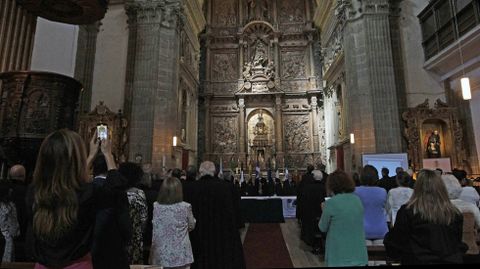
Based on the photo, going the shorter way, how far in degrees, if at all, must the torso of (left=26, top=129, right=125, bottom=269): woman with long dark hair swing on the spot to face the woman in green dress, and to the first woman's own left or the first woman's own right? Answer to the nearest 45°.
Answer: approximately 45° to the first woman's own right

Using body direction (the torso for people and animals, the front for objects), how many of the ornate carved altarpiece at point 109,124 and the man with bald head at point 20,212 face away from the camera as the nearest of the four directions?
1

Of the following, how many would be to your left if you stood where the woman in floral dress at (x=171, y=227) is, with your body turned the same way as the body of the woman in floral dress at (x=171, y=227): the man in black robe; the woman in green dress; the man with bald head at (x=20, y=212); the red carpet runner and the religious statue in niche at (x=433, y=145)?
1

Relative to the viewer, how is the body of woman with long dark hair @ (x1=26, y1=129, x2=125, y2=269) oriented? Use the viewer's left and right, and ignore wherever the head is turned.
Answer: facing away from the viewer and to the right of the viewer

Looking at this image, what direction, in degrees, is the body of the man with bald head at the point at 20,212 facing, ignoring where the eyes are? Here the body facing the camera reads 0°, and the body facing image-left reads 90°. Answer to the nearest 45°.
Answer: approximately 180°

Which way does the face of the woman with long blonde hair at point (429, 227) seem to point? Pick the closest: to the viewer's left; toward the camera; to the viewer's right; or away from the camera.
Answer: away from the camera

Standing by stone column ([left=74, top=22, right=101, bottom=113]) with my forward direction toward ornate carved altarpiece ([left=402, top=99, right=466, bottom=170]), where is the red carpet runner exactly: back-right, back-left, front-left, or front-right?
front-right

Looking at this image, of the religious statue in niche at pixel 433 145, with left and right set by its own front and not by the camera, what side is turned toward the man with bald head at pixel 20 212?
front

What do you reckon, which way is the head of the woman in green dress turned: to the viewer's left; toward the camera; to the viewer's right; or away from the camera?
away from the camera

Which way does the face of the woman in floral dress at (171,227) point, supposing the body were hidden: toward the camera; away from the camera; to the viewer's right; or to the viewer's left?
away from the camera

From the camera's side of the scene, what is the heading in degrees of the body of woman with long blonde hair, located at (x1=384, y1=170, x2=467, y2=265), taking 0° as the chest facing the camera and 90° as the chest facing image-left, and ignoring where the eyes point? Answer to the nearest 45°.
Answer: approximately 180°

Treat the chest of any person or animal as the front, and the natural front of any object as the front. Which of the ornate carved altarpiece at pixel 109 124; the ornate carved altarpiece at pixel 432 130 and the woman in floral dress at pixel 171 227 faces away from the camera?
the woman in floral dress
